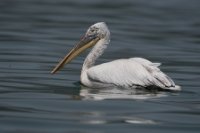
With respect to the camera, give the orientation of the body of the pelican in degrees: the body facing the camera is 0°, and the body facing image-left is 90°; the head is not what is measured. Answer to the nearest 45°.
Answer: approximately 90°
